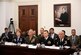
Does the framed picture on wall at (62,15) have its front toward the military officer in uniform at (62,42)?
yes

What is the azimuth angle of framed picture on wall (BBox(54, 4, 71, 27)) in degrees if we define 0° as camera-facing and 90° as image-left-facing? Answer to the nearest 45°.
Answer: approximately 0°

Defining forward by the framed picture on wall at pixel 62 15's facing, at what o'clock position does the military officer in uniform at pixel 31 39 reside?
The military officer in uniform is roughly at 1 o'clock from the framed picture on wall.

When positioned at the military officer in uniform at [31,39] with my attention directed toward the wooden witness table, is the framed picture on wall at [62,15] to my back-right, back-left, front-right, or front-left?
back-left

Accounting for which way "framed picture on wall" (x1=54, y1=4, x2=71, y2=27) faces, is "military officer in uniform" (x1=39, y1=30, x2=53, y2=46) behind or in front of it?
in front

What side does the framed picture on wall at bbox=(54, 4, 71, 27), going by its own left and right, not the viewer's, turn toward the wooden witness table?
front
